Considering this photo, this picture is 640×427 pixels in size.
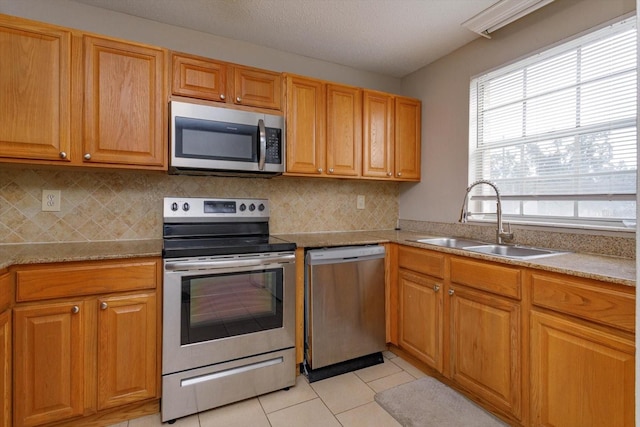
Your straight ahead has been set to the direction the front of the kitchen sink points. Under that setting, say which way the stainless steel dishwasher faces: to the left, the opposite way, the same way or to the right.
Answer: to the left

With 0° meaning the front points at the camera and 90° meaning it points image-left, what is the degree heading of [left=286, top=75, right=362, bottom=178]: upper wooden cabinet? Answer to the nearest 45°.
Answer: approximately 315°

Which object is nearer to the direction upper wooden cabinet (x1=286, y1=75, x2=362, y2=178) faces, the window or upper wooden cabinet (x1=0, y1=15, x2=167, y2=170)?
the window

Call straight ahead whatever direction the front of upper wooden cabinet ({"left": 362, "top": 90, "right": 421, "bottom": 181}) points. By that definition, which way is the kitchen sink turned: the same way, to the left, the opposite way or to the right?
to the right

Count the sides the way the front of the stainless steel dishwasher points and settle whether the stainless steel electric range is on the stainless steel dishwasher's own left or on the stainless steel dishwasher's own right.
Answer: on the stainless steel dishwasher's own right

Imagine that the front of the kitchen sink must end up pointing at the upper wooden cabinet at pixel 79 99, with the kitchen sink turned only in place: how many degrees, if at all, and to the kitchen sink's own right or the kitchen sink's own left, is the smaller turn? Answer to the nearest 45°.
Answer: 0° — it already faces it

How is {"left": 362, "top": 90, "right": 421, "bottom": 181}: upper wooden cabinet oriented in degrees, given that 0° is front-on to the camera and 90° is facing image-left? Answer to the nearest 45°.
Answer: approximately 315°

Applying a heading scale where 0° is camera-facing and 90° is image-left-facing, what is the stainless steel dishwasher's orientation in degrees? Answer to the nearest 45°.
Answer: approximately 315°

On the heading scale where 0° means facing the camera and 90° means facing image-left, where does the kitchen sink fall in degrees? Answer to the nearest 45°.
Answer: approximately 45°

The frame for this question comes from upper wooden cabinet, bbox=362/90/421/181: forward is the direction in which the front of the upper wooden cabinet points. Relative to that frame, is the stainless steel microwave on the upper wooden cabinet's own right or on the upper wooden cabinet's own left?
on the upper wooden cabinet's own right

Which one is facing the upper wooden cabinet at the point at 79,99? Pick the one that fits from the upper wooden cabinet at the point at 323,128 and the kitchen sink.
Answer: the kitchen sink
